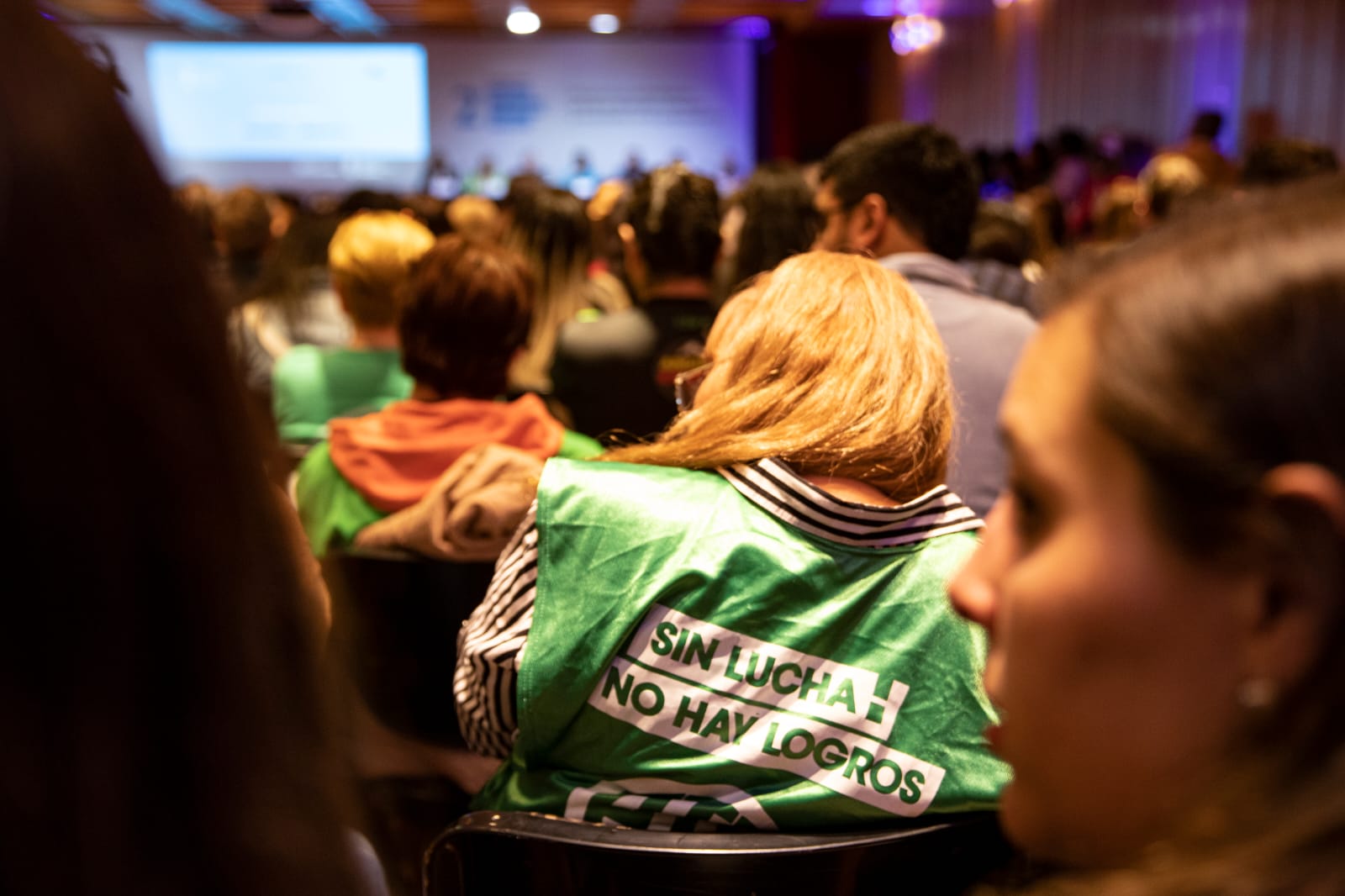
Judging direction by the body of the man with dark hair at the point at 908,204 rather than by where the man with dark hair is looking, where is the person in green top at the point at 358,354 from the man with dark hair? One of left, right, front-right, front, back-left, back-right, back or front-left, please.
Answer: front-left

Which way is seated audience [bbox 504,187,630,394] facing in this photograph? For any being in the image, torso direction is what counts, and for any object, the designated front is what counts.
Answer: away from the camera

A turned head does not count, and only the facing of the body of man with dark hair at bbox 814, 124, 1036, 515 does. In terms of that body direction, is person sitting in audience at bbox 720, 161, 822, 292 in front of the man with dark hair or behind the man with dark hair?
in front

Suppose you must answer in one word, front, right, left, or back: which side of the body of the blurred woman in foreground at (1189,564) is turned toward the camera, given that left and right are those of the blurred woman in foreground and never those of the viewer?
left

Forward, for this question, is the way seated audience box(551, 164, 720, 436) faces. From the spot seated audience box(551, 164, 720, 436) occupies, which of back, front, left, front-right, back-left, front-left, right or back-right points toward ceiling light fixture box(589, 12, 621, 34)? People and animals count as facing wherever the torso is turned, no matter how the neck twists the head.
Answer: front

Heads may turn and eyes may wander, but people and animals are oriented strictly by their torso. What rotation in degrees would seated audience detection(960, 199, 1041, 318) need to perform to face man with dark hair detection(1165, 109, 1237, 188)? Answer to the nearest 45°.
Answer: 0° — they already face them

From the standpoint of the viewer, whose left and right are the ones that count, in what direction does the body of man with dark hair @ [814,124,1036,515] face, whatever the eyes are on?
facing away from the viewer and to the left of the viewer

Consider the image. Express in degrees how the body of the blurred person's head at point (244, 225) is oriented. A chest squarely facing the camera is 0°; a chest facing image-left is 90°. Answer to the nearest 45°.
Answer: approximately 180°

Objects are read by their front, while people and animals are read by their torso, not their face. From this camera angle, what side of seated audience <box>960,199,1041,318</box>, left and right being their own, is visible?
back

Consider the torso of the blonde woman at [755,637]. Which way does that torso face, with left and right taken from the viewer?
facing away from the viewer

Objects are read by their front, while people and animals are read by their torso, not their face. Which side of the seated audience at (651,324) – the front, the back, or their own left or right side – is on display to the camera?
back

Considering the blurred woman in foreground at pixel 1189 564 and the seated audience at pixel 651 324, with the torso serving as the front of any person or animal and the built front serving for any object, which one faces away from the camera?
the seated audience

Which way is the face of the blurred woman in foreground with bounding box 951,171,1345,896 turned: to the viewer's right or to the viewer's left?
to the viewer's left

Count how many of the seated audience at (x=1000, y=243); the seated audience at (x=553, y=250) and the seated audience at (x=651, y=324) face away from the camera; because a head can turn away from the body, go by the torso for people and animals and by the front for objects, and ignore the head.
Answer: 3
